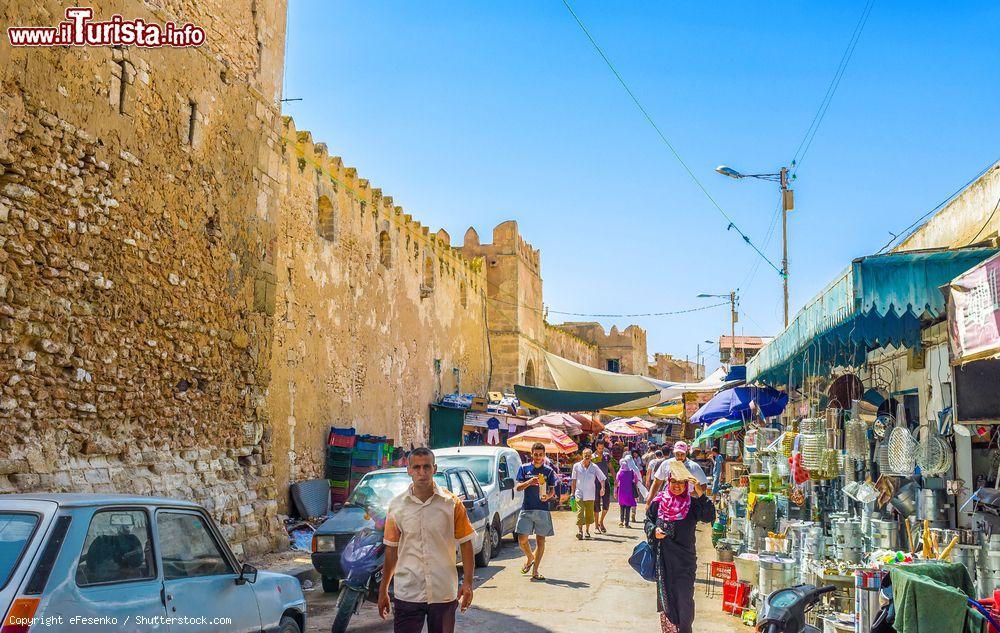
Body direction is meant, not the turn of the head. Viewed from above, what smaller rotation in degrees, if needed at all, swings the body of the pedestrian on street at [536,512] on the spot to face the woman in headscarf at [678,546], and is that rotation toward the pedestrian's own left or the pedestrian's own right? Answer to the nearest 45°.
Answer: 0° — they already face them

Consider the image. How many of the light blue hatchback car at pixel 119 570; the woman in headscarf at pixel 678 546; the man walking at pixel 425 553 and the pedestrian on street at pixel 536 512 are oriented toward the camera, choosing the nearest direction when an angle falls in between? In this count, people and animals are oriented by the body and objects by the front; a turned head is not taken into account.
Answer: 3

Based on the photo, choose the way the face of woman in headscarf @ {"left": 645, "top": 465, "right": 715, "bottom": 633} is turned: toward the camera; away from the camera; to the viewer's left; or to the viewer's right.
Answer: toward the camera

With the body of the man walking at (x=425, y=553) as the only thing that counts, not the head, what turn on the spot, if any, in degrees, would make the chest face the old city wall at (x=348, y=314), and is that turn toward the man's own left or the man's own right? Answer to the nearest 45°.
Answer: approximately 180°

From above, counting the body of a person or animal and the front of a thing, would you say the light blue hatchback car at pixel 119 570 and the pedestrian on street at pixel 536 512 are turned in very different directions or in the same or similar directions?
very different directions

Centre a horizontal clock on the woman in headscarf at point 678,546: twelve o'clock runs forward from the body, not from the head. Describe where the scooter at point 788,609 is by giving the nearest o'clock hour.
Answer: The scooter is roughly at 11 o'clock from the woman in headscarf.

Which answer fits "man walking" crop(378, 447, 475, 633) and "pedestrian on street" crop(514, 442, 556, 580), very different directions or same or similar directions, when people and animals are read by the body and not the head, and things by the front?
same or similar directions

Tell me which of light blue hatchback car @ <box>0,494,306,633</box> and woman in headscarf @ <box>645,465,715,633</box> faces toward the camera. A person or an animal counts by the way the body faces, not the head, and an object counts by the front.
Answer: the woman in headscarf

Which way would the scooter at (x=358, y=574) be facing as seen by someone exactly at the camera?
facing the viewer and to the left of the viewer

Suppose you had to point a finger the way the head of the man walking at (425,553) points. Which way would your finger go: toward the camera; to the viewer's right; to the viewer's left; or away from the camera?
toward the camera

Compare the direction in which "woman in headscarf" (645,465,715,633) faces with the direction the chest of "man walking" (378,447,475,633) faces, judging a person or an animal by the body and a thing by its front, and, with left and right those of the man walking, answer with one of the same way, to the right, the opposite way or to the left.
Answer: the same way

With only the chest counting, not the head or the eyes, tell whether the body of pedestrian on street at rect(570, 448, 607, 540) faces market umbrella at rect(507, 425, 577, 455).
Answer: no

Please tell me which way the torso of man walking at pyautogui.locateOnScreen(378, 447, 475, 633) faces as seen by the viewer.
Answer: toward the camera

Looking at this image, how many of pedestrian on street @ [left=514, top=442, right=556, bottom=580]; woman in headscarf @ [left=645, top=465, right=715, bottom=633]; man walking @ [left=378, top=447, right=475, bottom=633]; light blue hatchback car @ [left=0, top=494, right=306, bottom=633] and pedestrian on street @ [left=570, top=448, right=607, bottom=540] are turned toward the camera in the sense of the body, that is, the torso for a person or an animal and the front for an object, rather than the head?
4

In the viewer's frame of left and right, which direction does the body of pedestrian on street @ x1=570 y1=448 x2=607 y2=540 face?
facing the viewer

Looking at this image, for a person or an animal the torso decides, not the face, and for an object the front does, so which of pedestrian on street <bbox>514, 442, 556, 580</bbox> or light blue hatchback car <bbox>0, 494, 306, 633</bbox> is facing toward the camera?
the pedestrian on street

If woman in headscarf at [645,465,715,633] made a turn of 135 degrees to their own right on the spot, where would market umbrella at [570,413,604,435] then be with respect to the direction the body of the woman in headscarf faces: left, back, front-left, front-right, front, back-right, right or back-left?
front-right
